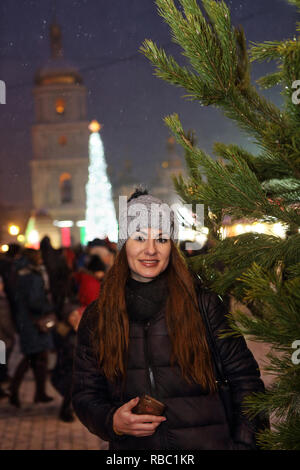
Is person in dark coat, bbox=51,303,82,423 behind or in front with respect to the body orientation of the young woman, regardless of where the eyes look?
behind

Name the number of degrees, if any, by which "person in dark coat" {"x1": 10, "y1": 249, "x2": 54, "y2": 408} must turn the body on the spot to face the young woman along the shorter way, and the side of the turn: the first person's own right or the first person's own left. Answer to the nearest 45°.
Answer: approximately 90° to the first person's own right

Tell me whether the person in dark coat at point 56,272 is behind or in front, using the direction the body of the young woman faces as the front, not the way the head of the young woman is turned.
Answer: behind

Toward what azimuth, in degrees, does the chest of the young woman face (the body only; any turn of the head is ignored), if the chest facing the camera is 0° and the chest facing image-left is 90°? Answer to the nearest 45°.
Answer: approximately 0°

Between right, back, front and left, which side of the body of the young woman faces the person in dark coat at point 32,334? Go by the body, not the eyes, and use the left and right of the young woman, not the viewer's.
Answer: back
